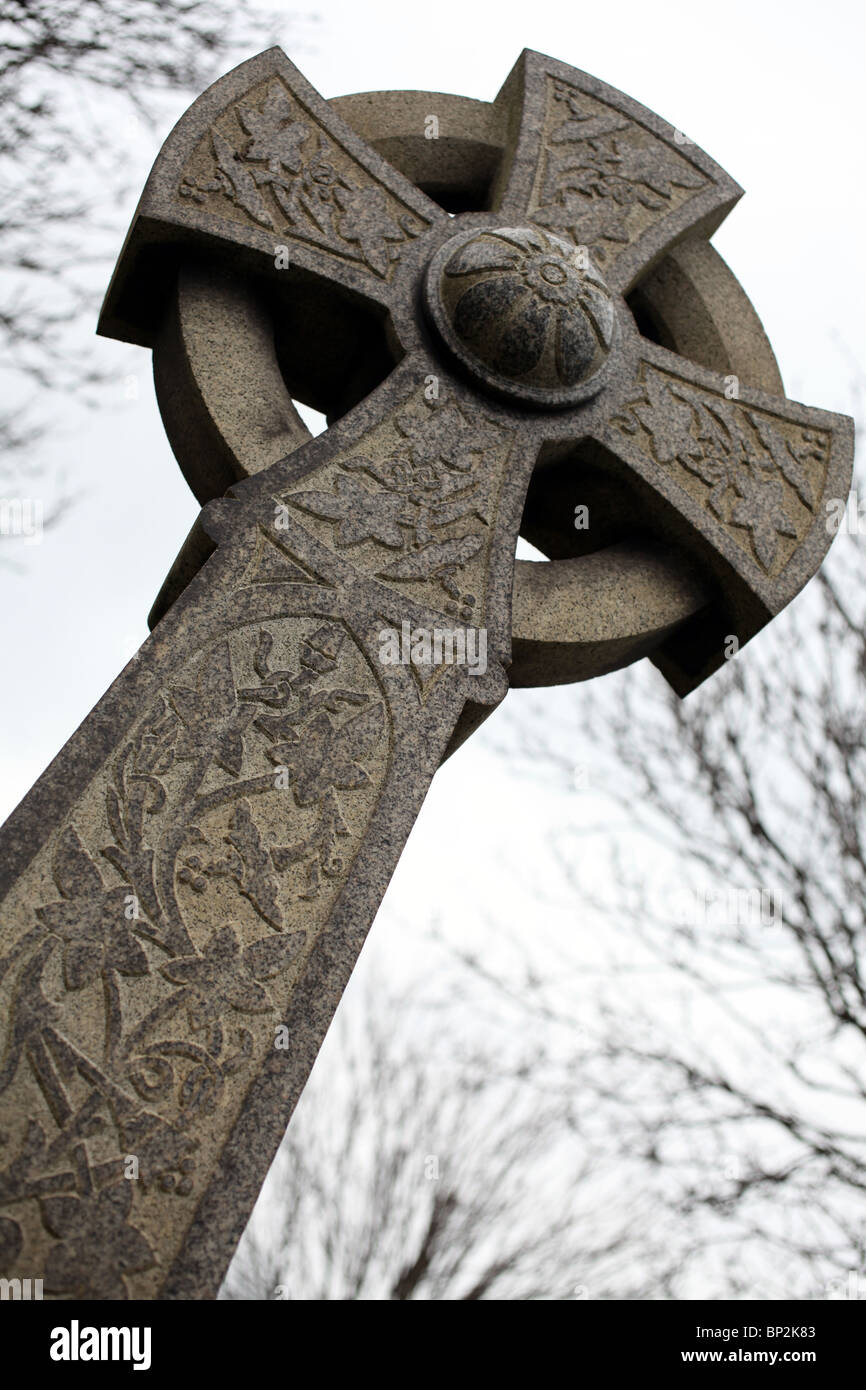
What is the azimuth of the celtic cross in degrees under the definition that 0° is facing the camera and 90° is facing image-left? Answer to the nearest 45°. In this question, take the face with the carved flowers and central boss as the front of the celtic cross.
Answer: approximately 0°
